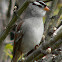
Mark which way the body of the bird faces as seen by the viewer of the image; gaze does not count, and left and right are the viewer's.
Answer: facing the viewer and to the right of the viewer
